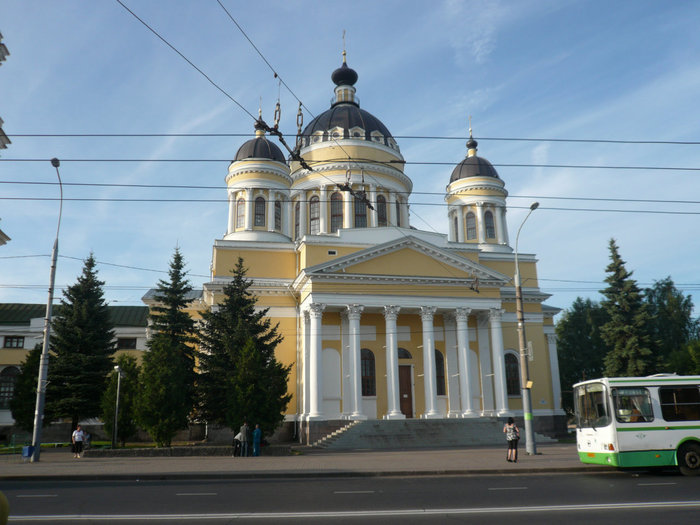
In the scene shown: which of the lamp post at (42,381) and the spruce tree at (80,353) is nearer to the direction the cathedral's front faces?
the lamp post

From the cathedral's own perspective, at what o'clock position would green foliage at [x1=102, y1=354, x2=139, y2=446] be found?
The green foliage is roughly at 2 o'clock from the cathedral.

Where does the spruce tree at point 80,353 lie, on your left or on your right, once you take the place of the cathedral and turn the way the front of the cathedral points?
on your right

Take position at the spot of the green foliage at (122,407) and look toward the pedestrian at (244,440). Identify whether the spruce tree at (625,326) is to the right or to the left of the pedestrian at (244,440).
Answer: left

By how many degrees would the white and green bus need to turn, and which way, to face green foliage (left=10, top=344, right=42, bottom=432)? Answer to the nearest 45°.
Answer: approximately 45° to its right

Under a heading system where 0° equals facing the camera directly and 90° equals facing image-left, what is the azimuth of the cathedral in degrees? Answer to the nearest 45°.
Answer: approximately 0°

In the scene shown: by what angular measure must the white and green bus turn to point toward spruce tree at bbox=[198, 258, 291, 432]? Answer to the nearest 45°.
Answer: approximately 45° to its right

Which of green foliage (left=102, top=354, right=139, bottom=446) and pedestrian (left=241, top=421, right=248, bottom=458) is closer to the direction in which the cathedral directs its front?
the pedestrian

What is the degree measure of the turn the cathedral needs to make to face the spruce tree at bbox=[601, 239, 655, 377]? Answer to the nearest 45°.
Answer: approximately 90° to its left

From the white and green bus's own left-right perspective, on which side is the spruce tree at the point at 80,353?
on its right

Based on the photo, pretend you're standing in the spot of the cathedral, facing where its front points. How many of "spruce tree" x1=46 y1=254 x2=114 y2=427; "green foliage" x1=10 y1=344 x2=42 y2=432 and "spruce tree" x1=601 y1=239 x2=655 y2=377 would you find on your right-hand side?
2

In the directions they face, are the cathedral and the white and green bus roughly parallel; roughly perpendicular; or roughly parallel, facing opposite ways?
roughly perpendicular
